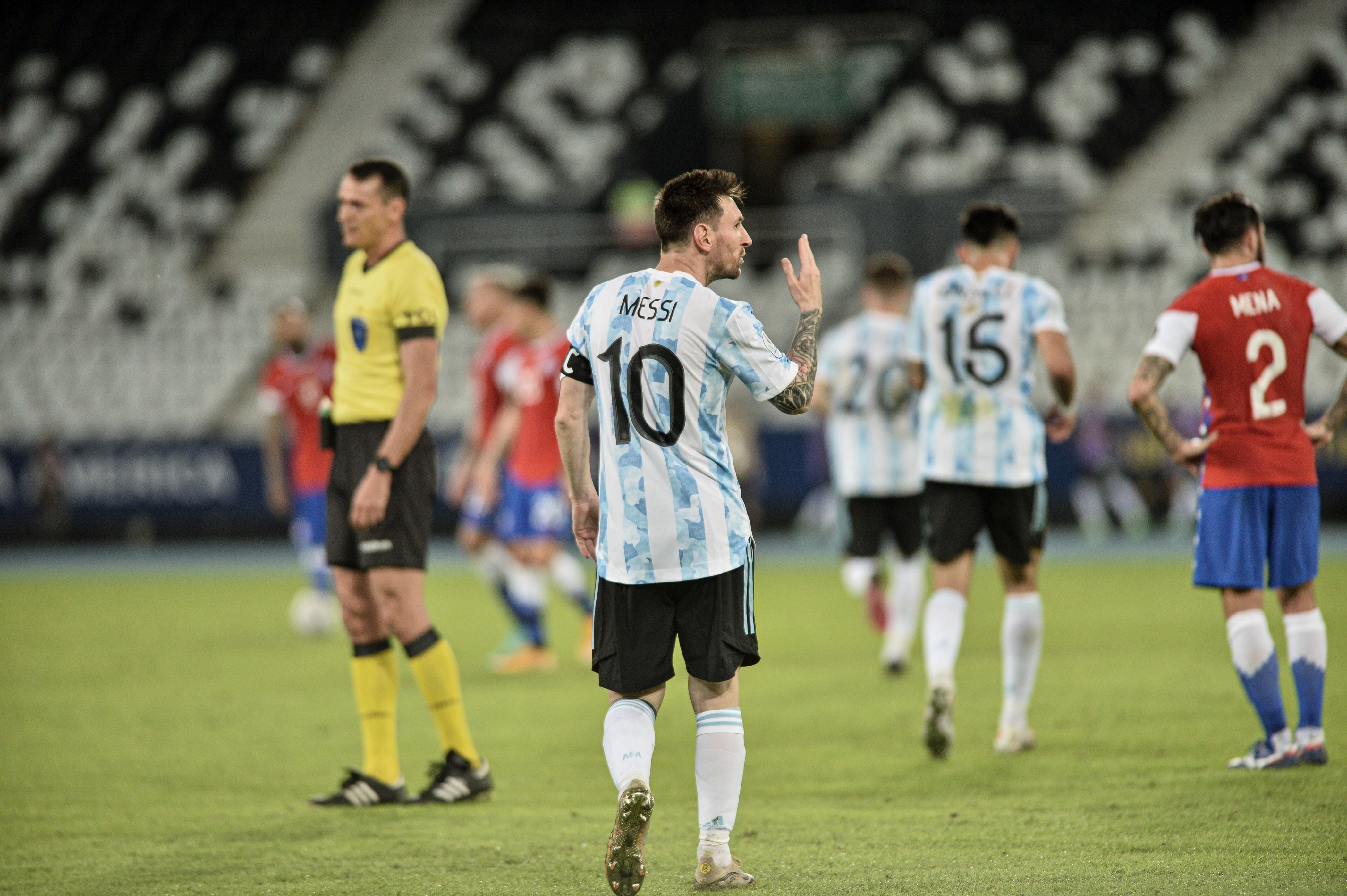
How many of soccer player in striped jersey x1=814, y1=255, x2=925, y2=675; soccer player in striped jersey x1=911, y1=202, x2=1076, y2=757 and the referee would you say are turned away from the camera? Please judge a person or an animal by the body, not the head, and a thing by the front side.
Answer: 2

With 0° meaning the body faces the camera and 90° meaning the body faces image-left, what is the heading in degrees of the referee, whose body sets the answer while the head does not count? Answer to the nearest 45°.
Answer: approximately 45°

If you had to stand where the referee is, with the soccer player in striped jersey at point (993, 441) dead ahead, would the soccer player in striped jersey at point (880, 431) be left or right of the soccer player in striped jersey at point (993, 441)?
left

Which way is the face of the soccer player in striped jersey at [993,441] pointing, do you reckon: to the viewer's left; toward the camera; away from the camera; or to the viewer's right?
away from the camera

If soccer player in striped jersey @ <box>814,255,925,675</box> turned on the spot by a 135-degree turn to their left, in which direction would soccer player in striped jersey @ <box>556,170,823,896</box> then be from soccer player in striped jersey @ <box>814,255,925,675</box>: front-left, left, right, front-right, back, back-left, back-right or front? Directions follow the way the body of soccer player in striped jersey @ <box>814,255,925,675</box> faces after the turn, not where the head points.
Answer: front-left

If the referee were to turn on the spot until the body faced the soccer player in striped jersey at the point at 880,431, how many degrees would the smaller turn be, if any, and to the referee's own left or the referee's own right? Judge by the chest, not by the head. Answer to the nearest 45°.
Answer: approximately 180°

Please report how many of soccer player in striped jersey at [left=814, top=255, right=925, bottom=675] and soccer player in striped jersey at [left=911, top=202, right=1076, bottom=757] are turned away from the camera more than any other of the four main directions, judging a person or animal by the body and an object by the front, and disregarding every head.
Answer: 2

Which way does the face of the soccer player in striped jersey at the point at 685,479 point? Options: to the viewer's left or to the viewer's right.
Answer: to the viewer's right

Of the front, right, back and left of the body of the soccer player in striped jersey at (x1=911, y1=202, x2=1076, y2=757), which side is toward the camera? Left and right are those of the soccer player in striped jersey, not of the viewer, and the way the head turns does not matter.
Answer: back

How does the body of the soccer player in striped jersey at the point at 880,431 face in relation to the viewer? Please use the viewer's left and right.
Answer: facing away from the viewer

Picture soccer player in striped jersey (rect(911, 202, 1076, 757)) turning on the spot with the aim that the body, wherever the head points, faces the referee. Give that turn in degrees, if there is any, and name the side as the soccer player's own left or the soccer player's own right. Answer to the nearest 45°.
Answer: approximately 135° to the soccer player's own left

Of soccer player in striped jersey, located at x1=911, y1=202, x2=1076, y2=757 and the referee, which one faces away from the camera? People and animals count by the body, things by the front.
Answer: the soccer player in striped jersey

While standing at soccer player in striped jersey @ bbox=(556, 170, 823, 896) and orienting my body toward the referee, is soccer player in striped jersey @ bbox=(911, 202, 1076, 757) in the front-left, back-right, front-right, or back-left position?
front-right
